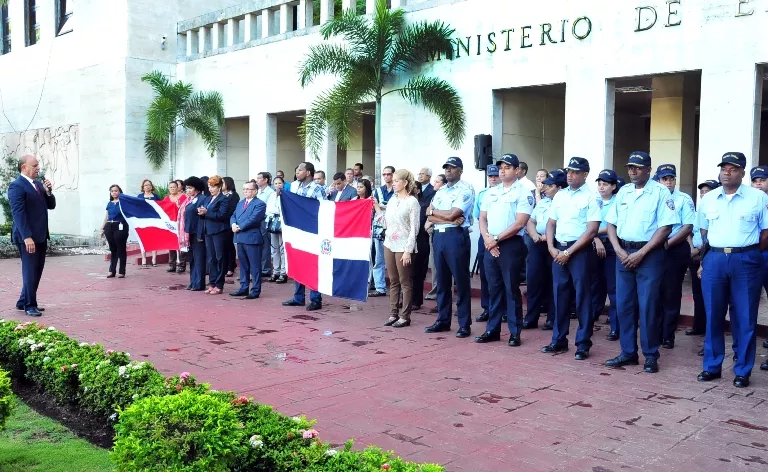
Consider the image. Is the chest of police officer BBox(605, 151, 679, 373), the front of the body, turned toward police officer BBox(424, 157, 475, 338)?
no

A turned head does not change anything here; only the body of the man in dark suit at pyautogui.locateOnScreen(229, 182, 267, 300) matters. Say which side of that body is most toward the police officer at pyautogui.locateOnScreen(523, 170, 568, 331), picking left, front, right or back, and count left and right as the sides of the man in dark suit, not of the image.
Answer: left

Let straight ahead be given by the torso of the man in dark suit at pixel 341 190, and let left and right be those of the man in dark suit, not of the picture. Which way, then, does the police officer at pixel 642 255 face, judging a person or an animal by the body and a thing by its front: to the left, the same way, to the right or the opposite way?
the same way

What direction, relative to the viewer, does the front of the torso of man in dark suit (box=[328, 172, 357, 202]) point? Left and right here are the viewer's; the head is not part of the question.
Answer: facing the viewer and to the left of the viewer

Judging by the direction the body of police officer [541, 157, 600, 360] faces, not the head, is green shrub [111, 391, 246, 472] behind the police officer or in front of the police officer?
in front

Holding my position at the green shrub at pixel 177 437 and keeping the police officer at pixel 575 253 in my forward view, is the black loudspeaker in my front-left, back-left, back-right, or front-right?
front-left

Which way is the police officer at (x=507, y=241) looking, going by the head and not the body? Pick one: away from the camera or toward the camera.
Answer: toward the camera

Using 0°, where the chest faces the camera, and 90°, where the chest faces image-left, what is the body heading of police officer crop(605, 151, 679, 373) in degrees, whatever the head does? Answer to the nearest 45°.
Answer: approximately 45°

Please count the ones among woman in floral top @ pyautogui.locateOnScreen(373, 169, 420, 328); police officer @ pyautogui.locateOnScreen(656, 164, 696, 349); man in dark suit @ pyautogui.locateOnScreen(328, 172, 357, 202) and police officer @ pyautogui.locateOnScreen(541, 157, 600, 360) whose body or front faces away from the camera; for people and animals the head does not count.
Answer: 0

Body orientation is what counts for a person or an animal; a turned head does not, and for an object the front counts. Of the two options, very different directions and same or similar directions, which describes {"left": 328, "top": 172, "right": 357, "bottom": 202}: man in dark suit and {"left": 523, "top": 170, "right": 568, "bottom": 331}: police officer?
same or similar directions

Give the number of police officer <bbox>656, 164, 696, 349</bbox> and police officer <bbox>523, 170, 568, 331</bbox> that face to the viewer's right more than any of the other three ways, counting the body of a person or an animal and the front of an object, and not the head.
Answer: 0

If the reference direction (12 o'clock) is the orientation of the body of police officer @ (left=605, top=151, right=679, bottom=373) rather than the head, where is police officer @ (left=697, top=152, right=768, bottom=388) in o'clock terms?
police officer @ (left=697, top=152, right=768, bottom=388) is roughly at 8 o'clock from police officer @ (left=605, top=151, right=679, bottom=373).

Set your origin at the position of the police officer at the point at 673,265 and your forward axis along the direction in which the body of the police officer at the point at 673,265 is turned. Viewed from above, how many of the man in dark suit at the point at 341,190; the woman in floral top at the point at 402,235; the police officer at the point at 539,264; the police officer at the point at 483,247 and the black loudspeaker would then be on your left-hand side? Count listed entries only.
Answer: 0

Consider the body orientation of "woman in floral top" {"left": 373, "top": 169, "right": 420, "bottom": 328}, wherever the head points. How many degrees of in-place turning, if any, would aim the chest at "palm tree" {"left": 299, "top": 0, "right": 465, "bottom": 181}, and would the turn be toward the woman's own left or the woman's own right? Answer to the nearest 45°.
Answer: approximately 135° to the woman's own right

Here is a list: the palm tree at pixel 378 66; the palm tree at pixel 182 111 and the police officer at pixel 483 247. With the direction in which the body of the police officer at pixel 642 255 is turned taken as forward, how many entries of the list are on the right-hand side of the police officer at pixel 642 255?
3

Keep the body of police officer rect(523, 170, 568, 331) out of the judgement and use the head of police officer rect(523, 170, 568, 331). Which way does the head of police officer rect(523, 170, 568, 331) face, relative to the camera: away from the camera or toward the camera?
toward the camera

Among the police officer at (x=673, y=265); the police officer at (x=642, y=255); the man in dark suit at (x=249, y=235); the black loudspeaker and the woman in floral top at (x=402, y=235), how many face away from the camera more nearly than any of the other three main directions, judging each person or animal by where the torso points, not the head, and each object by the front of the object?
0

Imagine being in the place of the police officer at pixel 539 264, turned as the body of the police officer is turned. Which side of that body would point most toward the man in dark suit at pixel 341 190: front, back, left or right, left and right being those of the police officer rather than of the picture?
right

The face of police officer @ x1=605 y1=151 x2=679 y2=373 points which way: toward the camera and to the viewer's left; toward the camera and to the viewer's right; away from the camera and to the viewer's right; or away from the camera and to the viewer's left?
toward the camera and to the viewer's left

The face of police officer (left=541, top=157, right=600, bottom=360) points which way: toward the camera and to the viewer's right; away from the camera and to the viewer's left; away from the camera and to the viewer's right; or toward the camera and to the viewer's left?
toward the camera and to the viewer's left
